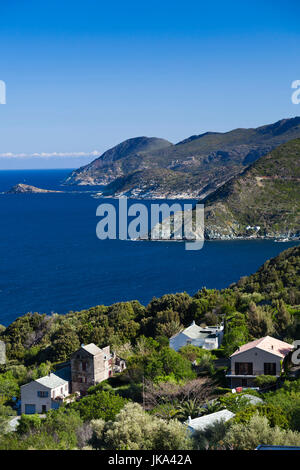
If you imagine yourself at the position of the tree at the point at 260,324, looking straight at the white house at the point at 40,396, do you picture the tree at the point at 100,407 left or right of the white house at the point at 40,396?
left

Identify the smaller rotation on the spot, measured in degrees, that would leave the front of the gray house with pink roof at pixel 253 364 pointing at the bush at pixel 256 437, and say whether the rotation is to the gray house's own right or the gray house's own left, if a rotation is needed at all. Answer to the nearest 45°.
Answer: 0° — it already faces it

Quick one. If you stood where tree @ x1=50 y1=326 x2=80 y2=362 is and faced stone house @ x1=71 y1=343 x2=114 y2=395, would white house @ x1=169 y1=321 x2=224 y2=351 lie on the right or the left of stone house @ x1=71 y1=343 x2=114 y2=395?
left

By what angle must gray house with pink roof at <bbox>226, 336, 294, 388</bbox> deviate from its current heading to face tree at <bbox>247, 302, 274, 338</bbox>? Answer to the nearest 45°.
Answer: approximately 180°

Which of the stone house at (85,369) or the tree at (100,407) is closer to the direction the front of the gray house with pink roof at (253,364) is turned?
the tree

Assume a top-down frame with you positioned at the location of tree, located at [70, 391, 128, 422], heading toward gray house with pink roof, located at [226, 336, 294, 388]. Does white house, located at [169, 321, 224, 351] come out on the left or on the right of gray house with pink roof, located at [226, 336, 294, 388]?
left

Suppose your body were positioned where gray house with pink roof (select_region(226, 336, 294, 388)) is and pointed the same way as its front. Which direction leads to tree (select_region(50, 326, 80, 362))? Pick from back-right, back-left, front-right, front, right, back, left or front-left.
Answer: back-right

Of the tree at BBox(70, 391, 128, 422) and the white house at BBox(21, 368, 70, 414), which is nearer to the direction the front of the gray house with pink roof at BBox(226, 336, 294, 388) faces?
the tree

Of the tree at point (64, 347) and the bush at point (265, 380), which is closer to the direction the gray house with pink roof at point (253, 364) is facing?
the bush

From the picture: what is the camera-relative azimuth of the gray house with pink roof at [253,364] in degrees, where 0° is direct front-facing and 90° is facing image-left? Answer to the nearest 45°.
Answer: approximately 0°

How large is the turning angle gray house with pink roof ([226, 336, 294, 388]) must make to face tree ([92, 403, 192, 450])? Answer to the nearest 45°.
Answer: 0° — it already faces it

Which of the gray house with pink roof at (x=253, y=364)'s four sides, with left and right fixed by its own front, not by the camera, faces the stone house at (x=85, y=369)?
right

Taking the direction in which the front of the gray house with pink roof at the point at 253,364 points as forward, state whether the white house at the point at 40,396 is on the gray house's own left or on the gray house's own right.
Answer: on the gray house's own right

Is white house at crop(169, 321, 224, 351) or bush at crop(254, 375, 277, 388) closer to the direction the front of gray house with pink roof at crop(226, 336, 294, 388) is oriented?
the bush
